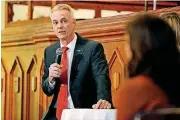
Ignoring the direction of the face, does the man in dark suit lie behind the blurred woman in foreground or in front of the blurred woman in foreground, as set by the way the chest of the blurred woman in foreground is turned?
in front

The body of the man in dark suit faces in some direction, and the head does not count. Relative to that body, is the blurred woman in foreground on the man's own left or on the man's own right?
on the man's own left

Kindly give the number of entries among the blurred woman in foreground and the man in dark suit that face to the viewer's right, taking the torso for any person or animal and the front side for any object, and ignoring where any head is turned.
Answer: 0

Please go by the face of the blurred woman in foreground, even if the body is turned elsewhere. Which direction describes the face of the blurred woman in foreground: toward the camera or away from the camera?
away from the camera

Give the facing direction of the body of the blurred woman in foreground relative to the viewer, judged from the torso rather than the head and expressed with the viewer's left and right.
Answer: facing away from the viewer and to the left of the viewer
